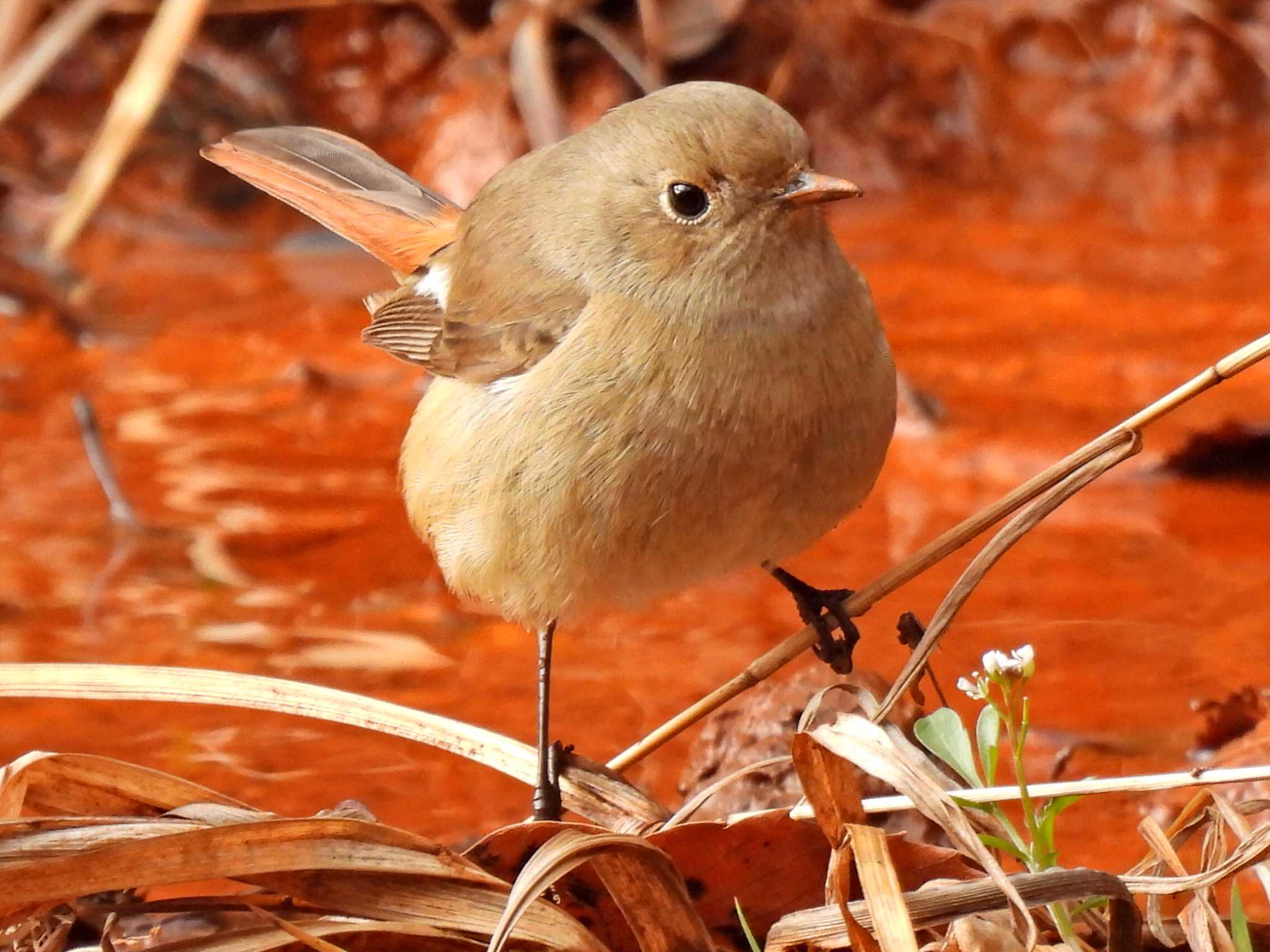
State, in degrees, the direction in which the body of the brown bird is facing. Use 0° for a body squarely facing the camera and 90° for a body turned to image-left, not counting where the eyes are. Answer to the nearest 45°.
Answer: approximately 315°

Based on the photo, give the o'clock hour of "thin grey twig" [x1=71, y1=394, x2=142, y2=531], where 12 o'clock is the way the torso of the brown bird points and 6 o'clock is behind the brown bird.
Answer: The thin grey twig is roughly at 6 o'clock from the brown bird.
